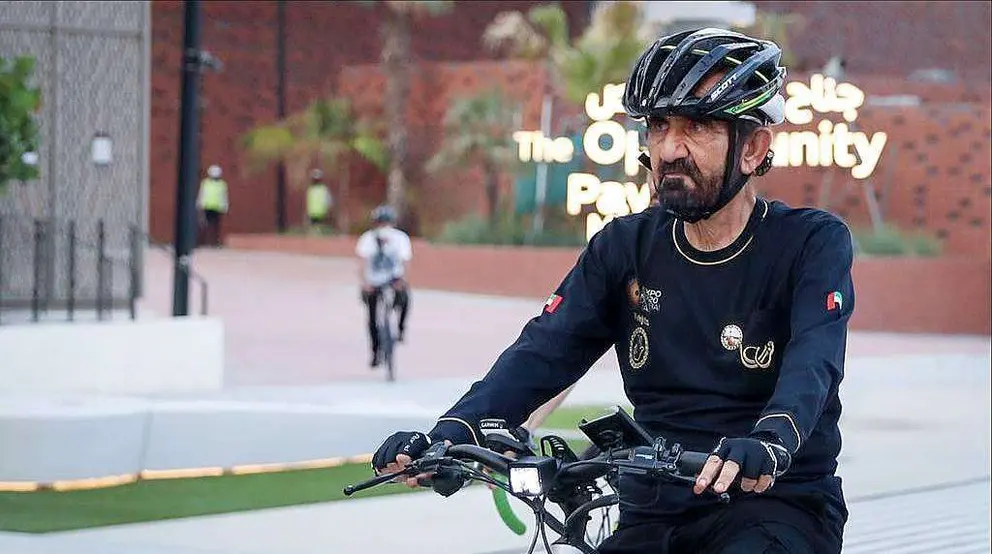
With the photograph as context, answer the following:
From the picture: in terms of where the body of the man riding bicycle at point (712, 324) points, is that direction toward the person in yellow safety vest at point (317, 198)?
no

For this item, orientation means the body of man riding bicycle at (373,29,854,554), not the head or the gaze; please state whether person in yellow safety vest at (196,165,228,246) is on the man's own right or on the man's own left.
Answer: on the man's own right

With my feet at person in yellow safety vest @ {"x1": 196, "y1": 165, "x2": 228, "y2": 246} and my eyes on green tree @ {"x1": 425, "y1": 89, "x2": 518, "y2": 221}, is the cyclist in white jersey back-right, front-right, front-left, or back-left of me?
front-right

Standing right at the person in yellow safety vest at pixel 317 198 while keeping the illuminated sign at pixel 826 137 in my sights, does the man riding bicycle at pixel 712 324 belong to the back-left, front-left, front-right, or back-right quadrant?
front-right

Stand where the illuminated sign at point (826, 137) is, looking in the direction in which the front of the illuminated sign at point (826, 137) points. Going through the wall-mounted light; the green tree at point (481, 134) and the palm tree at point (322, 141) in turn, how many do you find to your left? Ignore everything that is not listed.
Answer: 0

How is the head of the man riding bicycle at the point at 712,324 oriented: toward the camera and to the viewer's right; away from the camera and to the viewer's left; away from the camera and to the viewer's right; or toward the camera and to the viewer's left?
toward the camera and to the viewer's left

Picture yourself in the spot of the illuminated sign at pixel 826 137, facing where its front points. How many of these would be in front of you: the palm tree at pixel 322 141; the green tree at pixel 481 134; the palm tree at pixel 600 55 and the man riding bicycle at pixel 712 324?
1

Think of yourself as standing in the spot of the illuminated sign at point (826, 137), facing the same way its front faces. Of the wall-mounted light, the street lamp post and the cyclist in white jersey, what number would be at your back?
0

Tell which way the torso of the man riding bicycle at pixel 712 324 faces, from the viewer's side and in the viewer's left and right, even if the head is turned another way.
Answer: facing the viewer and to the left of the viewer

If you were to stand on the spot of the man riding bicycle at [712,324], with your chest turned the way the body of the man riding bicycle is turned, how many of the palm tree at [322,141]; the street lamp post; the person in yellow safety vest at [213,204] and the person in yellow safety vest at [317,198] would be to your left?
0

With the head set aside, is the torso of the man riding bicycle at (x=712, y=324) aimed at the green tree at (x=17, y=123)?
no

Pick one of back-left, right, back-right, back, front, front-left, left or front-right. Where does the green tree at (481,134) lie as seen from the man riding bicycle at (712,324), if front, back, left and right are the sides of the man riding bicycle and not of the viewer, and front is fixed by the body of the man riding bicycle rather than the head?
back-right

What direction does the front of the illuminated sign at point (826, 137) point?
toward the camera
